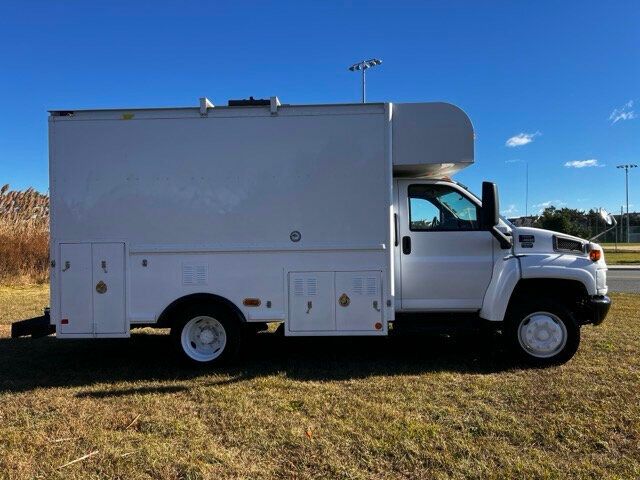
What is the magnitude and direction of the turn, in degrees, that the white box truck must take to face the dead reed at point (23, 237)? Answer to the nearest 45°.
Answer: approximately 135° to its left

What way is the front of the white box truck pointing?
to the viewer's right
